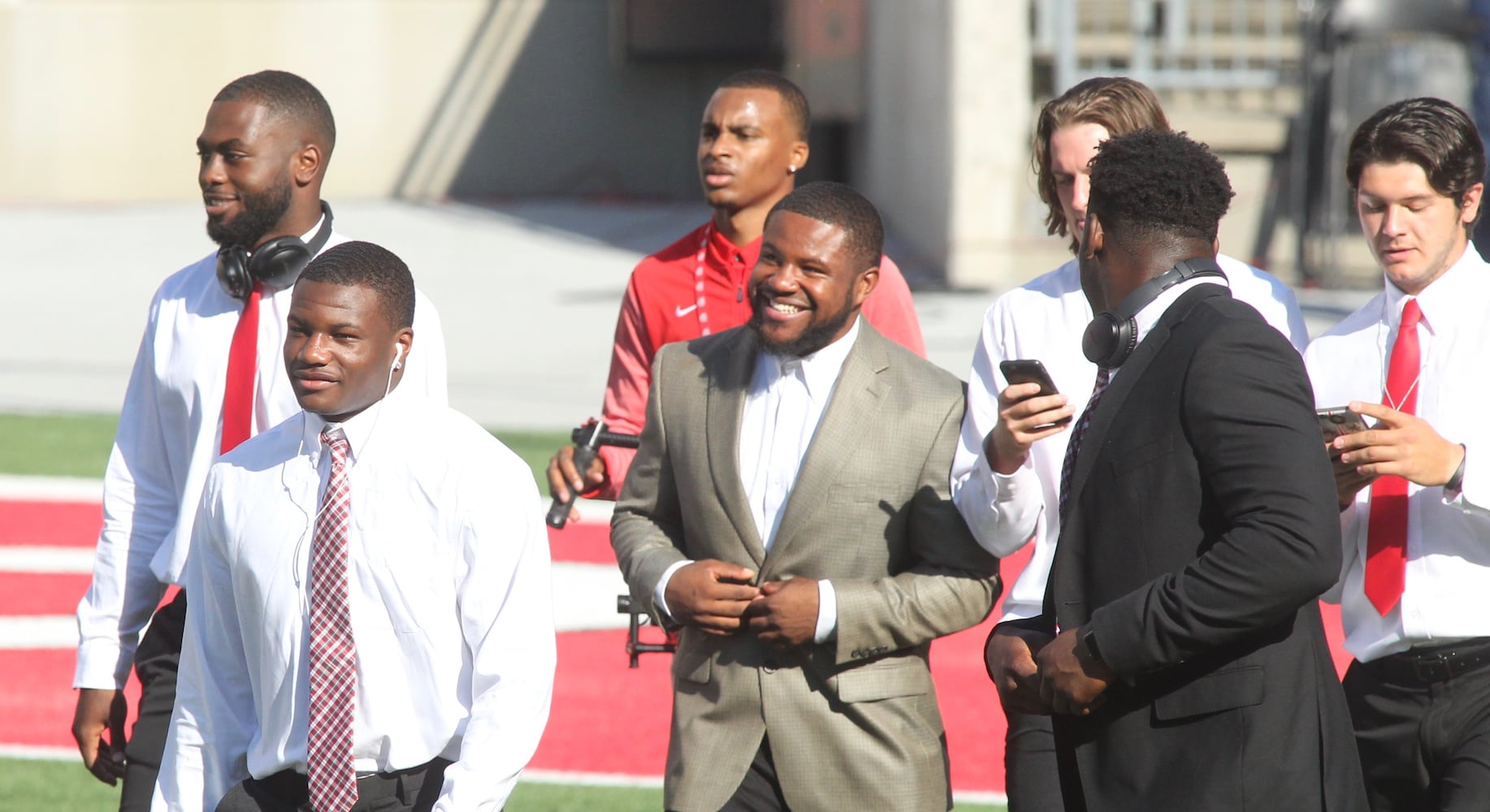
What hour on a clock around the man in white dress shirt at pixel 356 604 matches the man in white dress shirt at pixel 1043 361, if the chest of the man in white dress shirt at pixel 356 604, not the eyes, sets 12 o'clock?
the man in white dress shirt at pixel 1043 361 is roughly at 7 o'clock from the man in white dress shirt at pixel 356 604.

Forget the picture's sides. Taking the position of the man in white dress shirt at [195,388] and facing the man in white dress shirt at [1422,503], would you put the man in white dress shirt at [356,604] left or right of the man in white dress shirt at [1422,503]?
right

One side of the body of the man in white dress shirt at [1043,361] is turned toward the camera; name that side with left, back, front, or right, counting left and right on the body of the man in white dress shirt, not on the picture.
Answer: front

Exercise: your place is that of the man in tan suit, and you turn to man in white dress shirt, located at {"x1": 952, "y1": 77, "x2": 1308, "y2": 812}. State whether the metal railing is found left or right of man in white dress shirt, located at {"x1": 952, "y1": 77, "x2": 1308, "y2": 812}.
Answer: left

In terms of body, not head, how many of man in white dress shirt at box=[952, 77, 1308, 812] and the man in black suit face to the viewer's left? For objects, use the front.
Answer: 1

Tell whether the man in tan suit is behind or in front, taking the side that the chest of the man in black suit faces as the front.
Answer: in front

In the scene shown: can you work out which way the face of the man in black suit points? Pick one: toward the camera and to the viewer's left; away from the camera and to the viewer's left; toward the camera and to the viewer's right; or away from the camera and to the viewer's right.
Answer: away from the camera and to the viewer's left

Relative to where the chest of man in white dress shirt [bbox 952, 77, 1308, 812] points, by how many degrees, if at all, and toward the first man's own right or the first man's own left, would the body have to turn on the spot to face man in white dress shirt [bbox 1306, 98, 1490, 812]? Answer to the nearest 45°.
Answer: approximately 90° to the first man's own left

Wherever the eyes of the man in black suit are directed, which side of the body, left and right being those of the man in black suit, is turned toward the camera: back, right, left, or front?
left

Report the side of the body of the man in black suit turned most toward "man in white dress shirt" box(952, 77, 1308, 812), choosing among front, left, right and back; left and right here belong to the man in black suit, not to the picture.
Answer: right

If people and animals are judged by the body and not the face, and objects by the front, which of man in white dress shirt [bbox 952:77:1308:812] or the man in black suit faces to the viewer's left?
the man in black suit

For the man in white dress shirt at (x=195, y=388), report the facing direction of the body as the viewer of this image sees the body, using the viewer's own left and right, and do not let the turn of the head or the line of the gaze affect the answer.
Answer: facing the viewer and to the left of the viewer

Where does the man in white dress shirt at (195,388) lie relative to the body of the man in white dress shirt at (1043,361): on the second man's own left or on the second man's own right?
on the second man's own right

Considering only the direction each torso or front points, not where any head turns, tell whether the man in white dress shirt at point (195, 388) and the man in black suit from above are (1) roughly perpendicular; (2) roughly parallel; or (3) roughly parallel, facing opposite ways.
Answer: roughly perpendicular
